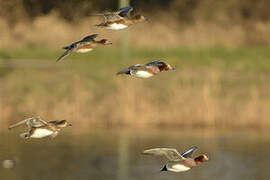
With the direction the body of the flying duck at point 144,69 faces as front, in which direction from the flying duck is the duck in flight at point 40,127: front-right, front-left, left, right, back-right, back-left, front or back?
back

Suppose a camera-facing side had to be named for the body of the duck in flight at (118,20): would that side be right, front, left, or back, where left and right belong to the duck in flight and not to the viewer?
right

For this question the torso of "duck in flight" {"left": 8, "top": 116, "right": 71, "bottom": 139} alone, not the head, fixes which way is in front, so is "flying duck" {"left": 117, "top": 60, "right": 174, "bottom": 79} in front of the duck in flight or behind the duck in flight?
in front

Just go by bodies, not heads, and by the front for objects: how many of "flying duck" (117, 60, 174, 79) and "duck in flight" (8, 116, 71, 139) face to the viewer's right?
2

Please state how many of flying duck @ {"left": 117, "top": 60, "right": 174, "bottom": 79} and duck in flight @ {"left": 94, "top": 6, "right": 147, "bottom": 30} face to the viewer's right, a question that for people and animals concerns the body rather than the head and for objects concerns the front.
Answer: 2

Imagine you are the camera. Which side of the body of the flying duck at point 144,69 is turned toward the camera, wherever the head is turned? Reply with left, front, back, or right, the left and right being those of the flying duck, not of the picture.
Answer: right

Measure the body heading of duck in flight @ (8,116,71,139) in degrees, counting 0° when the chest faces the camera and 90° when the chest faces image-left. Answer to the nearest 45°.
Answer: approximately 270°

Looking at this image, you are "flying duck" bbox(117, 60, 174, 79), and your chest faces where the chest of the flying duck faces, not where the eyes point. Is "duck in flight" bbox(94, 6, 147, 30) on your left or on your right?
on your left
